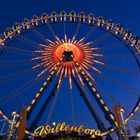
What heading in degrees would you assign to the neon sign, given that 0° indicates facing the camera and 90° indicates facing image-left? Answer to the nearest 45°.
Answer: approximately 0°
